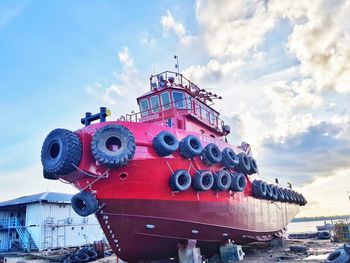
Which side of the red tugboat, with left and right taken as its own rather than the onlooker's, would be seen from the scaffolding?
right

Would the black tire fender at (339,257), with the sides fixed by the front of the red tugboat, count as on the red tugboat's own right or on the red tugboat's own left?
on the red tugboat's own left

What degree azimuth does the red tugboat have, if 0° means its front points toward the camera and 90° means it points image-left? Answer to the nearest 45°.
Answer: approximately 45°

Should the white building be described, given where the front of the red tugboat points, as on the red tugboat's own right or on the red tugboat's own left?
on the red tugboat's own right
